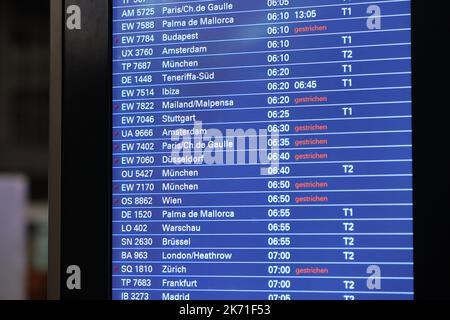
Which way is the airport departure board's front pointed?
toward the camera
